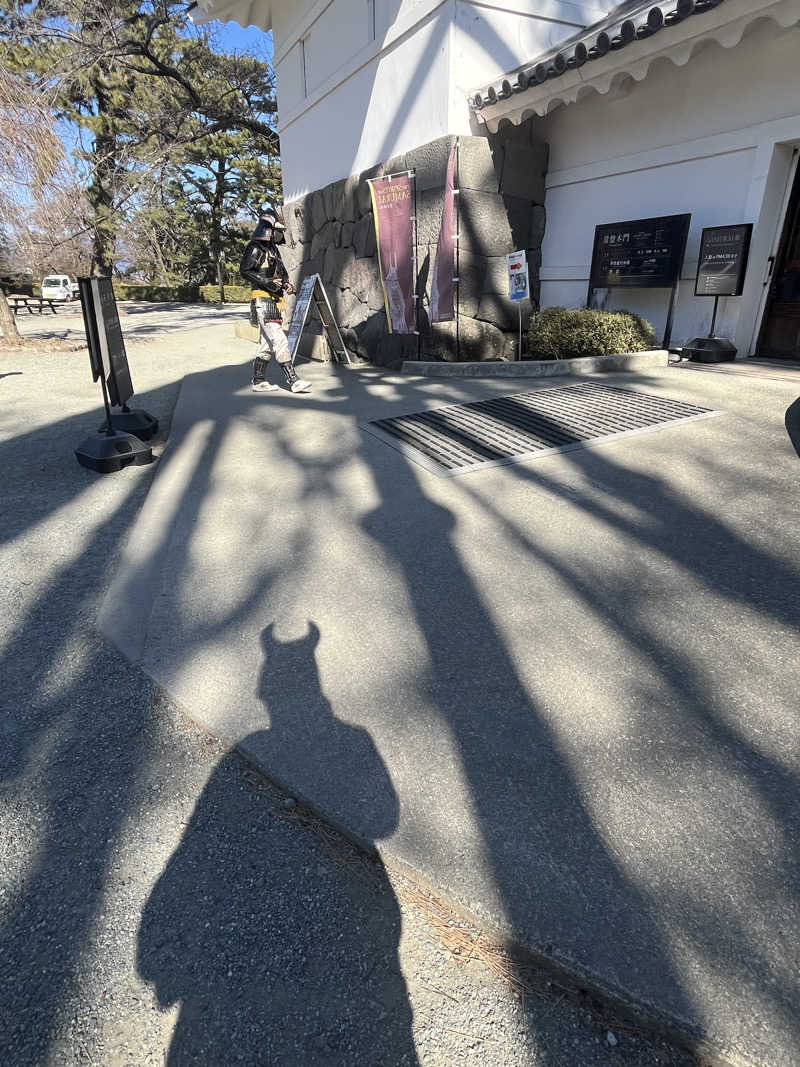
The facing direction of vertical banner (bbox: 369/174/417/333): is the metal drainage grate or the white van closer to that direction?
the metal drainage grate

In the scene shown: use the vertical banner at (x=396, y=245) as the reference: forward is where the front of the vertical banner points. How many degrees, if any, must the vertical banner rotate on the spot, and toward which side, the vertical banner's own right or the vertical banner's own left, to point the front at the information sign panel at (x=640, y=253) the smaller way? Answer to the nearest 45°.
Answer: approximately 90° to the vertical banner's own left

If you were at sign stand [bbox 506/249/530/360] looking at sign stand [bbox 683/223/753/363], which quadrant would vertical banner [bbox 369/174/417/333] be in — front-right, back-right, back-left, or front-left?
back-left

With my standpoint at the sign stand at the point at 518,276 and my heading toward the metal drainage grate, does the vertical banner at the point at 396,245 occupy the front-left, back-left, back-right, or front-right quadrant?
back-right

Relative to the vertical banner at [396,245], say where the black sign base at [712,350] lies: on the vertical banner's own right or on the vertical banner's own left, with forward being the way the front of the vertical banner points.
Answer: on the vertical banner's own left

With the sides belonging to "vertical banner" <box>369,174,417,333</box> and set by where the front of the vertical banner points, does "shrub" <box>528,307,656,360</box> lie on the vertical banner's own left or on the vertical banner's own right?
on the vertical banner's own left

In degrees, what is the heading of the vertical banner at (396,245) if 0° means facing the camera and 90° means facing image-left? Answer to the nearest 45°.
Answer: approximately 0°

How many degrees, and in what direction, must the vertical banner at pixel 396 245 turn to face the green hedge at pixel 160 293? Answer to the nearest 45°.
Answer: approximately 135° to its right

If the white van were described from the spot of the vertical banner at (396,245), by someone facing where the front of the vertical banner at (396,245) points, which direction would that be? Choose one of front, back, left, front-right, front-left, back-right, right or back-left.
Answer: back-right

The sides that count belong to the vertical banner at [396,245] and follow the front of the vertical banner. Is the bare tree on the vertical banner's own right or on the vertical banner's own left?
on the vertical banner's own right

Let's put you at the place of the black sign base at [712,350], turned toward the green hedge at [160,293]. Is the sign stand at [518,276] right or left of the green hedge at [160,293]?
left
